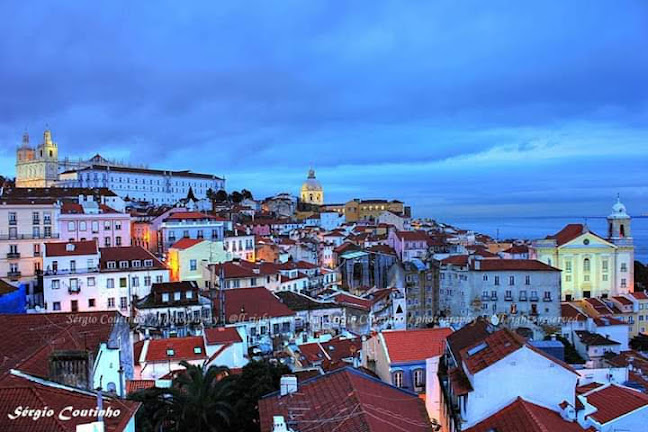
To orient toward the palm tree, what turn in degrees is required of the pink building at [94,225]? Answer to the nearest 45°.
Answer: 0° — it already faces it

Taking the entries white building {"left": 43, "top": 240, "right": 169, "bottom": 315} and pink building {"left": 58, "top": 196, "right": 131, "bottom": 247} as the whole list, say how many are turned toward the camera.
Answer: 2

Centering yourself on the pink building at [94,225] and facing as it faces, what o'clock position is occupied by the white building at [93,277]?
The white building is roughly at 12 o'clock from the pink building.

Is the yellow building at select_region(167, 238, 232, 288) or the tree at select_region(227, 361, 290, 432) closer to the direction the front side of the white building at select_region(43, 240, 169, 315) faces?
the tree

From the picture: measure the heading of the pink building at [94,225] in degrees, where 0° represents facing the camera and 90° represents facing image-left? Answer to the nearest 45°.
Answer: approximately 0°

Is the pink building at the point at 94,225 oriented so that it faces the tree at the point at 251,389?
yes

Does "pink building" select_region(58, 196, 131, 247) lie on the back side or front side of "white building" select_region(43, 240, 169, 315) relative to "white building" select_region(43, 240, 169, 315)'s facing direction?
on the back side

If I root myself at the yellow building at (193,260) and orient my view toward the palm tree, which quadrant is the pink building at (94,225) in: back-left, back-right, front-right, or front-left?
back-right
